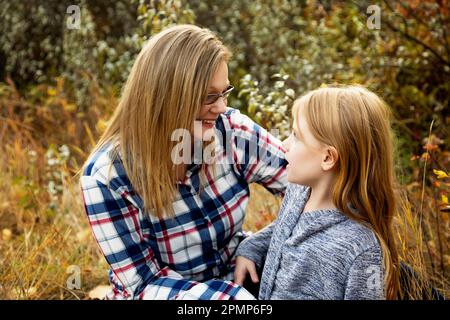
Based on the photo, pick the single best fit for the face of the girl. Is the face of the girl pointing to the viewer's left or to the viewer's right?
to the viewer's left

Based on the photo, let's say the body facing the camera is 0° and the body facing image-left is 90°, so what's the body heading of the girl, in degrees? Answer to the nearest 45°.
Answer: approximately 45°

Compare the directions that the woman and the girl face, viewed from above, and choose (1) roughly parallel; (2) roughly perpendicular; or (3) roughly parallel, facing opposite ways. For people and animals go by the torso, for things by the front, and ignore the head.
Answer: roughly perpendicular

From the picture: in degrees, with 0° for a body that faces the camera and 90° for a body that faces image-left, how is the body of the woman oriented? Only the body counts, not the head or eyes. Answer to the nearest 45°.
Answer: approximately 315°
